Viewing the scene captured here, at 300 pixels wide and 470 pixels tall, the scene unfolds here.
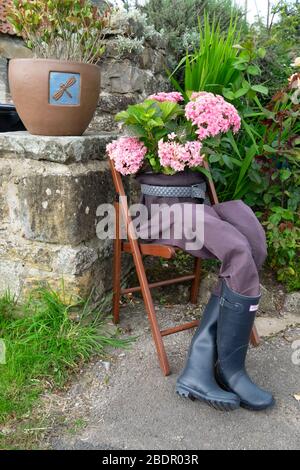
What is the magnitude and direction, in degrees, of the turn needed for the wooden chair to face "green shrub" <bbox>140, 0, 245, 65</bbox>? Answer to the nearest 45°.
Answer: approximately 135° to its left

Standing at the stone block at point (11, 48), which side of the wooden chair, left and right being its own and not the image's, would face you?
back

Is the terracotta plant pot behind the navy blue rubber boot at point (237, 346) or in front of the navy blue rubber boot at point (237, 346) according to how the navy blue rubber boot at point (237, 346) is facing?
behind

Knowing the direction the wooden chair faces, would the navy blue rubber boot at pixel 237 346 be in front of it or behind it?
in front

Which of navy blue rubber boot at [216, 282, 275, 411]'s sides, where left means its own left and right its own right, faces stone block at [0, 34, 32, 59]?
back

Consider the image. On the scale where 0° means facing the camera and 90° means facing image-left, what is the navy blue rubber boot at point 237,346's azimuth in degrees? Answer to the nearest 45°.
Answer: approximately 315°

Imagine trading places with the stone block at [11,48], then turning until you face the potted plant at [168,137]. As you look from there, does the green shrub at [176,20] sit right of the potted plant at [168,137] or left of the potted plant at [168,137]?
left

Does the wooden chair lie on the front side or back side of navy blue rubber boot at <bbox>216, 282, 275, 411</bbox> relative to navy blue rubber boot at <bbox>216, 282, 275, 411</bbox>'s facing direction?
on the back side
